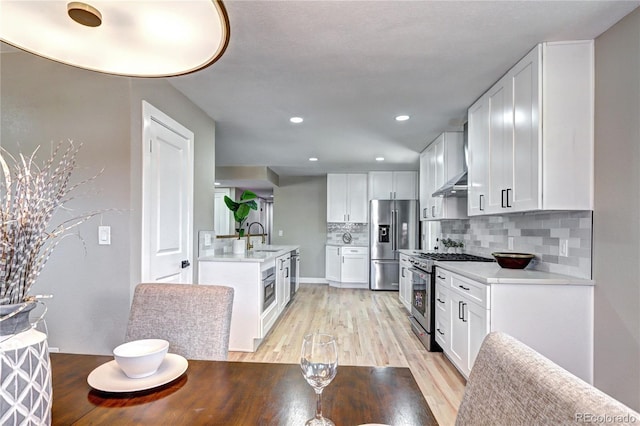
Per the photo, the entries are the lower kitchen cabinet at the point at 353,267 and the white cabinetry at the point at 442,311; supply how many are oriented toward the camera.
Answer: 1

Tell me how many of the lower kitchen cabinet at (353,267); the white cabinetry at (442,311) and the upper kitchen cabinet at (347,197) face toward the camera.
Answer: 2

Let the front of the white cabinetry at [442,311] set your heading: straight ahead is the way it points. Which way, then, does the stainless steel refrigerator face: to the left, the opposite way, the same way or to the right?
to the left

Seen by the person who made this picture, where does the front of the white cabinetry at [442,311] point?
facing to the left of the viewer

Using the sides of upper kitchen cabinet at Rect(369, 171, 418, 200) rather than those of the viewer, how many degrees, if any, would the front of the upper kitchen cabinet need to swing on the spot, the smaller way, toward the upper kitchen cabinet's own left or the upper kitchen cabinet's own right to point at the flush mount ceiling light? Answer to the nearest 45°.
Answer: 0° — it already faces it

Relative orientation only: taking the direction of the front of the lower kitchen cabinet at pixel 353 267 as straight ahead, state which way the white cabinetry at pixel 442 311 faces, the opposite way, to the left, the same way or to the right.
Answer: to the right

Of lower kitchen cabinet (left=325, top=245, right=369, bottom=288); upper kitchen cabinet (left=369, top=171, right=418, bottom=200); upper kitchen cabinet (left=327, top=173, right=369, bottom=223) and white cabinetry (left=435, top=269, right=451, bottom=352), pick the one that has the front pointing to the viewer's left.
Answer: the white cabinetry
